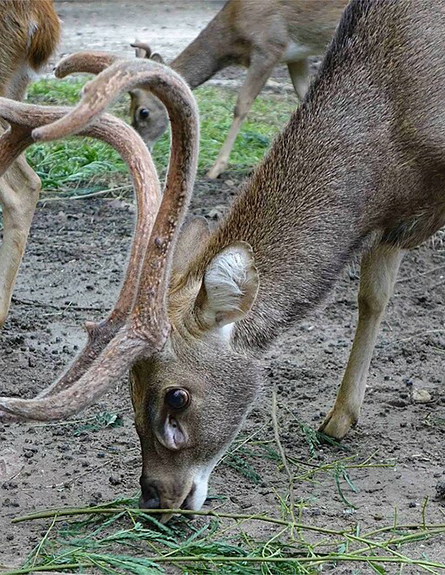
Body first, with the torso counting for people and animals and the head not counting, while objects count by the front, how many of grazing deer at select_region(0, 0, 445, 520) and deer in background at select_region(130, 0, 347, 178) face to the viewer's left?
2

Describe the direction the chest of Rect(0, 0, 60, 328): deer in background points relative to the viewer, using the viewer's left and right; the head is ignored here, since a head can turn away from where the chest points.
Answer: facing to the left of the viewer

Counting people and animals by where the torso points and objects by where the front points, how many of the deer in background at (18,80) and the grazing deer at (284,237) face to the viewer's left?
2

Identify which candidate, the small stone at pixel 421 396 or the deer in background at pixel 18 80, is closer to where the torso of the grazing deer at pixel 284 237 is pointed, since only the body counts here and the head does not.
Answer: the deer in background

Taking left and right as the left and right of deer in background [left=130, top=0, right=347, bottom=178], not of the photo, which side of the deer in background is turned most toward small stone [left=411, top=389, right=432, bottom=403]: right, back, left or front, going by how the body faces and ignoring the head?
left

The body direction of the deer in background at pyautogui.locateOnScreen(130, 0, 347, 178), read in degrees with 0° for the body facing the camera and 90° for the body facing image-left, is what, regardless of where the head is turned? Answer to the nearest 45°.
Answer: approximately 90°

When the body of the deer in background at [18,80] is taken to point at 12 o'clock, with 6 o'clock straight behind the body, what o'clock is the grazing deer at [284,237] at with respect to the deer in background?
The grazing deer is roughly at 8 o'clock from the deer in background.

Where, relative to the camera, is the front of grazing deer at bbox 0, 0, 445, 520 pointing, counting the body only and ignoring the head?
to the viewer's left
